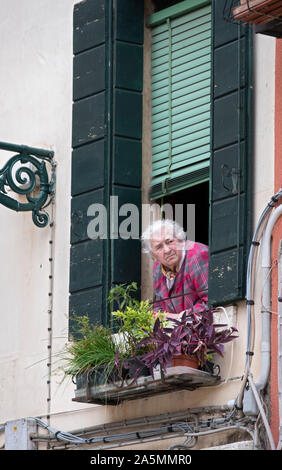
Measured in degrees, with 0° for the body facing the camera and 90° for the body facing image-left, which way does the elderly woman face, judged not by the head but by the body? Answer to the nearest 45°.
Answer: approximately 45°

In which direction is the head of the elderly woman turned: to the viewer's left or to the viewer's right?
to the viewer's left
